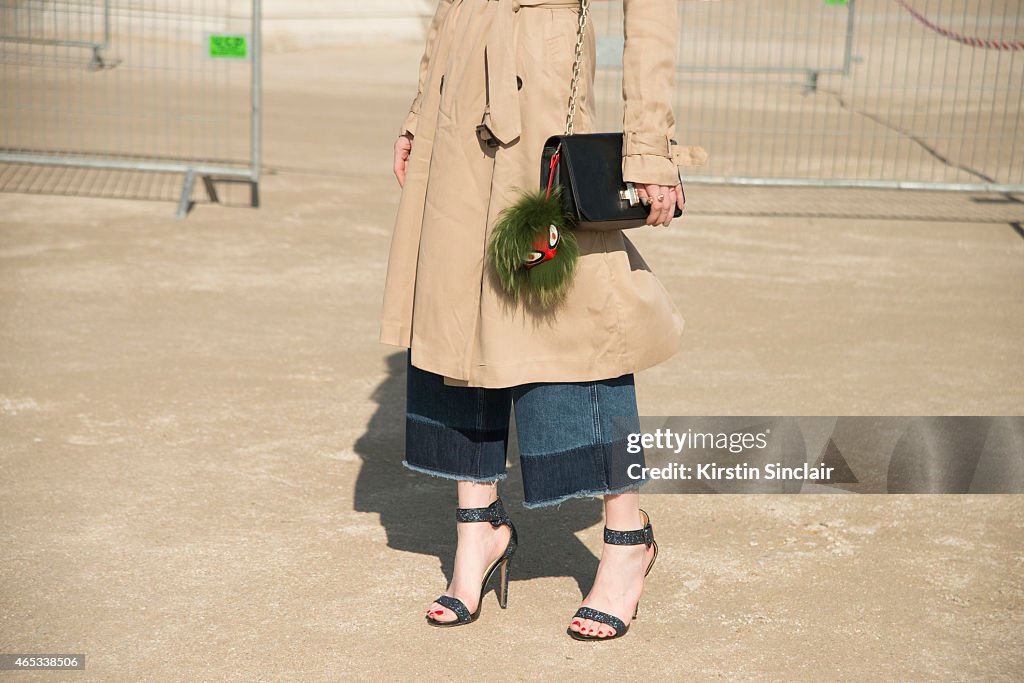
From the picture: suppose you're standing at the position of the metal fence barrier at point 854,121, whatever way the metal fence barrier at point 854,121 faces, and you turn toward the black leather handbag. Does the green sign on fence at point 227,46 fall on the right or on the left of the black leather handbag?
right

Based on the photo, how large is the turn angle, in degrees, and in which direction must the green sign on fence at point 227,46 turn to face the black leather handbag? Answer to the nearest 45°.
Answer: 0° — it already faces it

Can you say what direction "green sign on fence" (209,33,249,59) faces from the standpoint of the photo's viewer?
facing the viewer

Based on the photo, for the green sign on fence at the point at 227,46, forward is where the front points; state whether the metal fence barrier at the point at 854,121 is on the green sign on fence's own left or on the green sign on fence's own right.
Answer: on the green sign on fence's own left

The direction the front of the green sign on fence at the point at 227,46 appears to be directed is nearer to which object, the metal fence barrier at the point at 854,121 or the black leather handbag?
the black leather handbag
